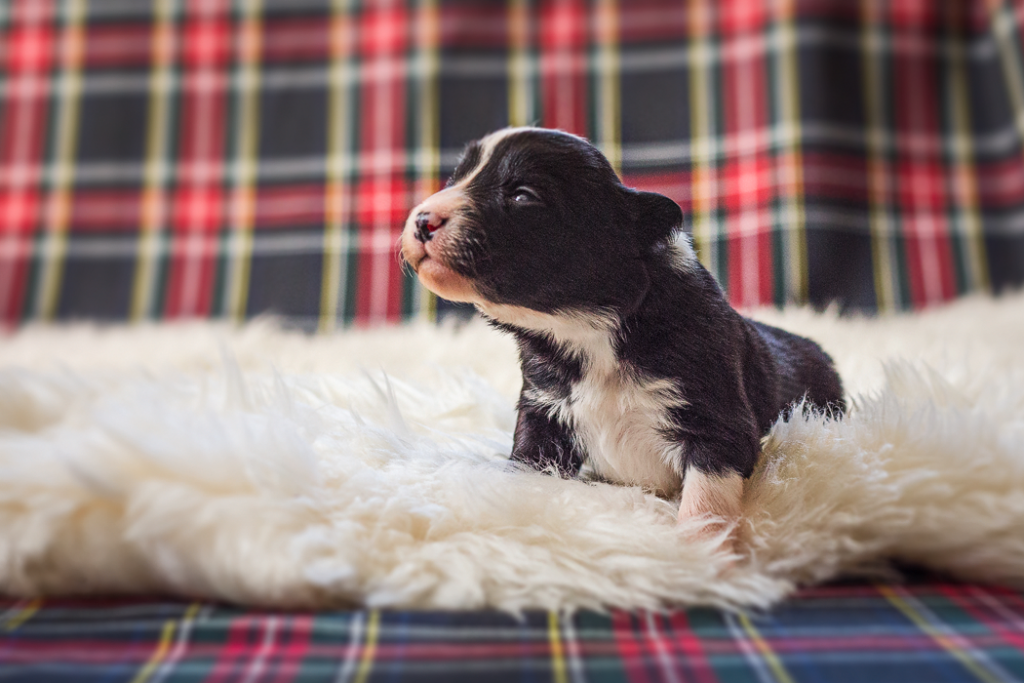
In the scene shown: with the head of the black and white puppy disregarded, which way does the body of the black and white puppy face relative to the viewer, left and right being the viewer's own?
facing the viewer and to the left of the viewer
